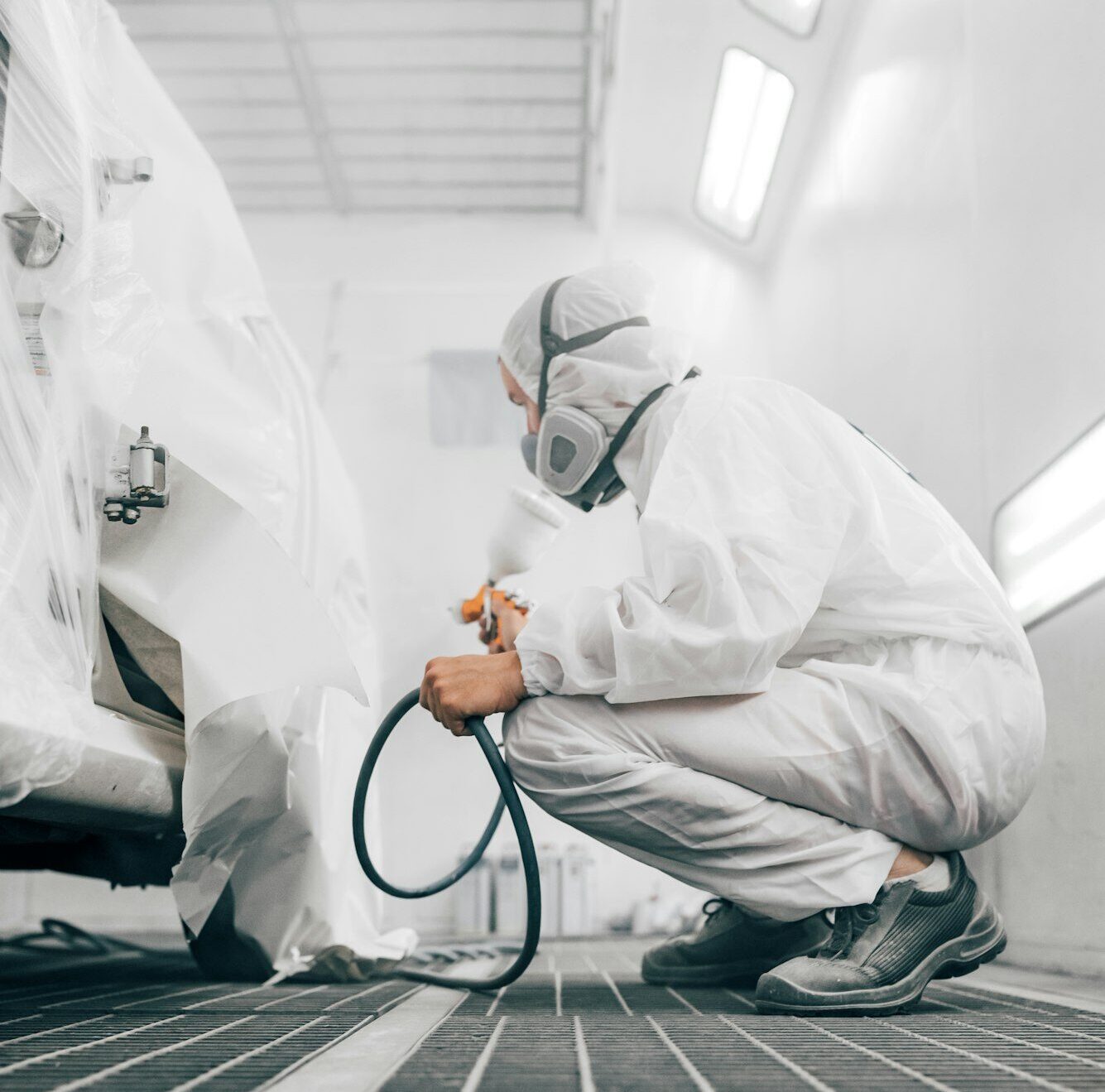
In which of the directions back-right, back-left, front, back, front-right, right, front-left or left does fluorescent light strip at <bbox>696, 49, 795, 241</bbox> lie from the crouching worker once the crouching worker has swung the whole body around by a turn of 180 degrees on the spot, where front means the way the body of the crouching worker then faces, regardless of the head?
left

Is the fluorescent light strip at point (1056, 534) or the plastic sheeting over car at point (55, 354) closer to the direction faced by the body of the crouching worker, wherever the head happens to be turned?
the plastic sheeting over car

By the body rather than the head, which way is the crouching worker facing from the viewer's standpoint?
to the viewer's left
